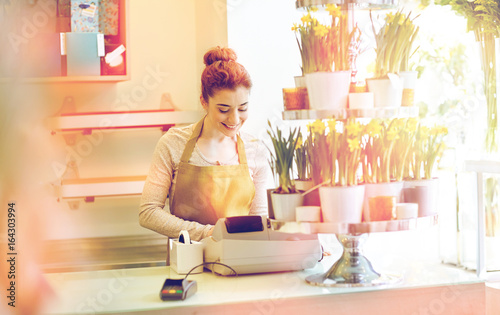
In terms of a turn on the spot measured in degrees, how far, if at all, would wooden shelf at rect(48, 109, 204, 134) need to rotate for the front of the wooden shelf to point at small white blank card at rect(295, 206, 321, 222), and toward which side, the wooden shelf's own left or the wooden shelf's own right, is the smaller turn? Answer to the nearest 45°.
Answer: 0° — it already faces it

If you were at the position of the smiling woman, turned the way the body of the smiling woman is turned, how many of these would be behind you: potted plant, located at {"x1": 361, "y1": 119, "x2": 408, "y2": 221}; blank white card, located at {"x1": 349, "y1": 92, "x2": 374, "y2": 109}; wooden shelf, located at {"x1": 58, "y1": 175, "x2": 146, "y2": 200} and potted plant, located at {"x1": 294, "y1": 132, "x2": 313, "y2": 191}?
1

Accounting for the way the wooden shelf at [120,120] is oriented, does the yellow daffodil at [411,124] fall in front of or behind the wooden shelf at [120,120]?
in front

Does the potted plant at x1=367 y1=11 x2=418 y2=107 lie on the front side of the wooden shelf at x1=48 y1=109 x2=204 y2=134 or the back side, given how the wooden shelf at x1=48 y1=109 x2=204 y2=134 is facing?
on the front side

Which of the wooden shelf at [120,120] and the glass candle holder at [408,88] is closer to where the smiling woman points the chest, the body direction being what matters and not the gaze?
the glass candle holder

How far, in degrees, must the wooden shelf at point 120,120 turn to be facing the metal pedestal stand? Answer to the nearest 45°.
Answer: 0° — it already faces it

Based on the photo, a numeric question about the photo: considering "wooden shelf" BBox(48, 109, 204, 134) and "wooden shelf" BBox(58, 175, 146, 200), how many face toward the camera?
2

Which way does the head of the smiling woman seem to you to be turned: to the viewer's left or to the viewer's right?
to the viewer's right
